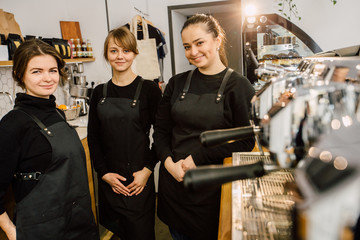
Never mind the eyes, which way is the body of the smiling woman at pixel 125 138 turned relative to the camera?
toward the camera

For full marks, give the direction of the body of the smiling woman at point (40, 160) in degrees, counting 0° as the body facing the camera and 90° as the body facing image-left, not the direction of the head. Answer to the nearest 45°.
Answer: approximately 315°

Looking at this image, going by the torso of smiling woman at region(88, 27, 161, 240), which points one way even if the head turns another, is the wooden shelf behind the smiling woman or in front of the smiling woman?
behind

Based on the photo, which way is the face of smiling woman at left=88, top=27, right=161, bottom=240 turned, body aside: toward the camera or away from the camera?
toward the camera

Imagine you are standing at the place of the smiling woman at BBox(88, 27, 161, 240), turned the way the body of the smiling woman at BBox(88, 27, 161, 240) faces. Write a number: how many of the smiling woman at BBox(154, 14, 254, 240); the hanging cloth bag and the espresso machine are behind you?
1

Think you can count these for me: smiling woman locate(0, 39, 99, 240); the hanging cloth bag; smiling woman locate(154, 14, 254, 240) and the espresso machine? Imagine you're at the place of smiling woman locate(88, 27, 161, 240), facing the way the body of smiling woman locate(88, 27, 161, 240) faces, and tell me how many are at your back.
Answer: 1

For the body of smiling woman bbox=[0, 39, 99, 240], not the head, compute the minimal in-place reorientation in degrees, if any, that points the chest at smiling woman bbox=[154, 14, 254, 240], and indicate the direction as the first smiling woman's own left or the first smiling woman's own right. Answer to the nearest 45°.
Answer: approximately 45° to the first smiling woman's own left

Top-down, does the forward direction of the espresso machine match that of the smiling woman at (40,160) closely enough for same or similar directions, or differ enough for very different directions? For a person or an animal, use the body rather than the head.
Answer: very different directions

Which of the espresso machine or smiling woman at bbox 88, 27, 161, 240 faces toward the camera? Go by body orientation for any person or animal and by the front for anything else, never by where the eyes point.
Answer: the smiling woman

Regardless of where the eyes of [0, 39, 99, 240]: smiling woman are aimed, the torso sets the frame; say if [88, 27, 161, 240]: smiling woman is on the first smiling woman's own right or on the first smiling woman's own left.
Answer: on the first smiling woman's own left

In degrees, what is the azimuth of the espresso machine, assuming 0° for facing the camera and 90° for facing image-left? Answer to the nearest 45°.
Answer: approximately 90°

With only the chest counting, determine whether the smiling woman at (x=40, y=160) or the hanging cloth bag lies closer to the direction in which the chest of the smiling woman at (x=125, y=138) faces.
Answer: the smiling woman

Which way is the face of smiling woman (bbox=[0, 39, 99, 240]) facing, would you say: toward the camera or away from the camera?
toward the camera

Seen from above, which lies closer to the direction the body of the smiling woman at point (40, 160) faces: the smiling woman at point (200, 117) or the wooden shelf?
the smiling woman

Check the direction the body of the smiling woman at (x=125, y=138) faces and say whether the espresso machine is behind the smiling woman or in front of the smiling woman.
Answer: in front

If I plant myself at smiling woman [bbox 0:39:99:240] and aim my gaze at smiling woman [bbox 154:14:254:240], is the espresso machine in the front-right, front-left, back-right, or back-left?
front-right
